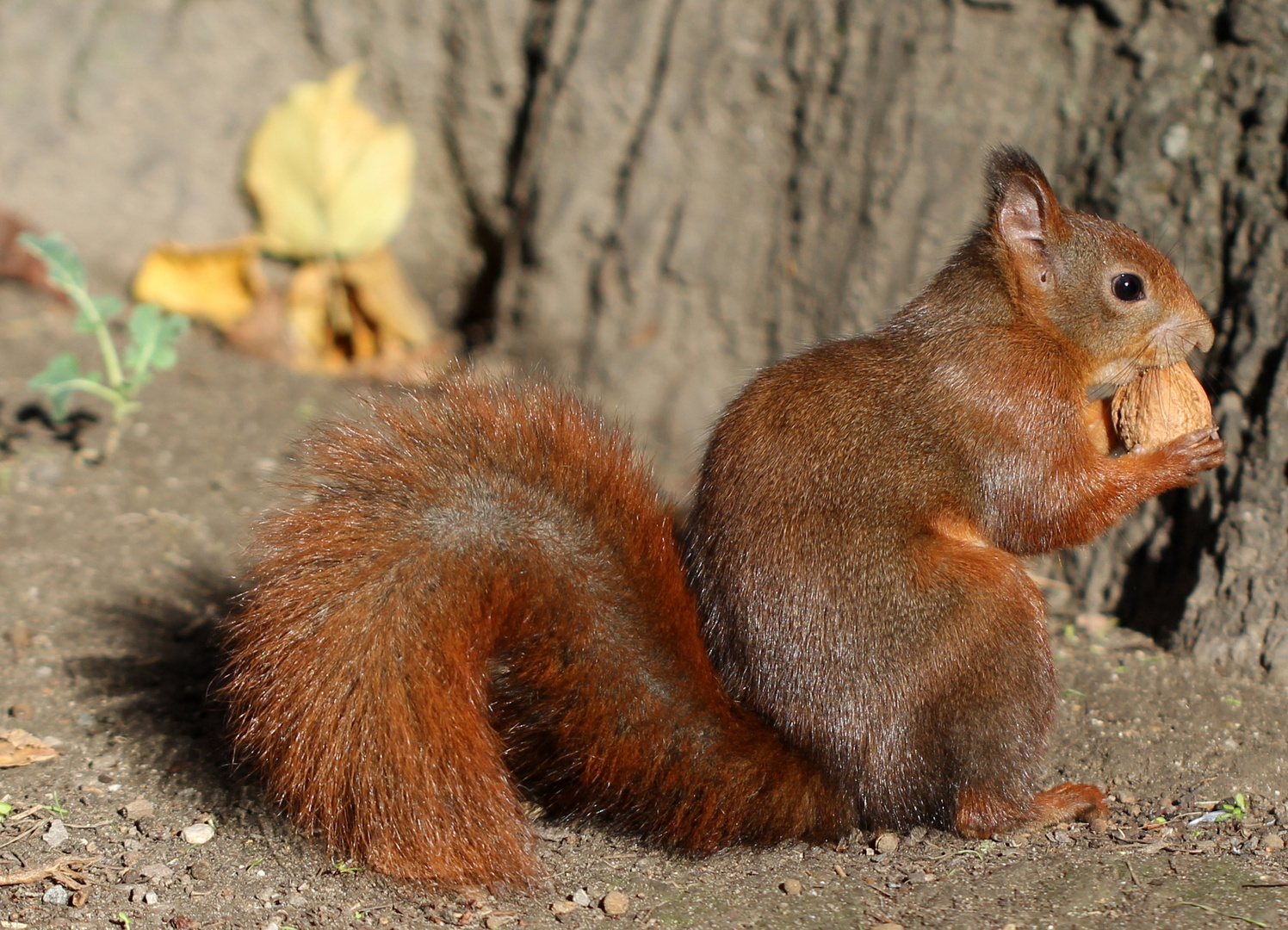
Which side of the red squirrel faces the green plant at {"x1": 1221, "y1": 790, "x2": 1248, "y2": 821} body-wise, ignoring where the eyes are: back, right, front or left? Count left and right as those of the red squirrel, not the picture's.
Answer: front

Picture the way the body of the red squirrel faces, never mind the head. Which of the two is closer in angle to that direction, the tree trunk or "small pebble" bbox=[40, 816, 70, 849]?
the tree trunk

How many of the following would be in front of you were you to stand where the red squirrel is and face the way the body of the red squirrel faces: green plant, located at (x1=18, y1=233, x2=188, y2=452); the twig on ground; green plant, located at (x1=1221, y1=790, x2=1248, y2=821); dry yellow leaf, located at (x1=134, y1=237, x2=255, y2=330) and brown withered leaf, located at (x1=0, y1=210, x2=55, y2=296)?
1

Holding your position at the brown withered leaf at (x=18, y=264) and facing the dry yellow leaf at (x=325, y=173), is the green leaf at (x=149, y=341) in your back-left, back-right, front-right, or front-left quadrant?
front-right

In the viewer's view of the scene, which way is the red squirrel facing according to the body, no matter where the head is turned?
to the viewer's right

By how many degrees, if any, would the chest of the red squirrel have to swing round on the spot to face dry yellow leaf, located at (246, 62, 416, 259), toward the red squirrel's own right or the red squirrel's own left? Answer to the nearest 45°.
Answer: approximately 135° to the red squirrel's own left

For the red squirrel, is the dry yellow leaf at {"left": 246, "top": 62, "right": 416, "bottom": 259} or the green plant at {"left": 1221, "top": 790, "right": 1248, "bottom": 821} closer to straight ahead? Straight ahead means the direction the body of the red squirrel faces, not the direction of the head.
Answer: the green plant

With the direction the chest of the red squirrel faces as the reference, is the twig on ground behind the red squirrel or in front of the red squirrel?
behind

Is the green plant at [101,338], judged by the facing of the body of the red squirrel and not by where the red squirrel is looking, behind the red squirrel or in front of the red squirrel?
behind

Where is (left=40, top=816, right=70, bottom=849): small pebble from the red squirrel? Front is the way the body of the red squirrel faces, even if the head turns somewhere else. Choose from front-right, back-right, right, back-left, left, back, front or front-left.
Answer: back

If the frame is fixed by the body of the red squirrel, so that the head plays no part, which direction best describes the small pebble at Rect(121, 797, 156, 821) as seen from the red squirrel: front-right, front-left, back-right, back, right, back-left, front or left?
back
